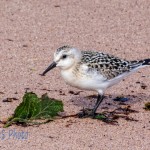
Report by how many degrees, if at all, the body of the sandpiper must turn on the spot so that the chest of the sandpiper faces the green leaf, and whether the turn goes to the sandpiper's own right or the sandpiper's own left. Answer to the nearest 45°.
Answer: approximately 45° to the sandpiper's own left

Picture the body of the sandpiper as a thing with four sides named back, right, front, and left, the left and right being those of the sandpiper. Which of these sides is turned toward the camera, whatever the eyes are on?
left
